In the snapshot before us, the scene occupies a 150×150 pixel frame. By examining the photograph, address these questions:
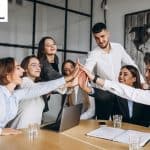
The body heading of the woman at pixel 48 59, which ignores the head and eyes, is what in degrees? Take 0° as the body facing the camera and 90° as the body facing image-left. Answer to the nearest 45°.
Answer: approximately 315°

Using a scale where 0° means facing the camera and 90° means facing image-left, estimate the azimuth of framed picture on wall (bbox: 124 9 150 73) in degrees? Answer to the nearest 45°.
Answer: approximately 45°

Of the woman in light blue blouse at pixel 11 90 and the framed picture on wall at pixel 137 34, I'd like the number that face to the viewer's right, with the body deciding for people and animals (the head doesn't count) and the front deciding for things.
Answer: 1

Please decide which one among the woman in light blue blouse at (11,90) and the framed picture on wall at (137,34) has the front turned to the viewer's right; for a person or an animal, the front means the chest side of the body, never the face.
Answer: the woman in light blue blouse

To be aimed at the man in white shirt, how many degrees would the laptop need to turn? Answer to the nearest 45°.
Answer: approximately 45° to its right

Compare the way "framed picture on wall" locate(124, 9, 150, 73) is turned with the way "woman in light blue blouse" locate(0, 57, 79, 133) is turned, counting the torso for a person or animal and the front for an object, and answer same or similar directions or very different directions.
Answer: very different directions

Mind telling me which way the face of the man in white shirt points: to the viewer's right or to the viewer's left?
to the viewer's left

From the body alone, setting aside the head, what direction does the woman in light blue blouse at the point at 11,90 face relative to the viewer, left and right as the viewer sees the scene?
facing to the right of the viewer
